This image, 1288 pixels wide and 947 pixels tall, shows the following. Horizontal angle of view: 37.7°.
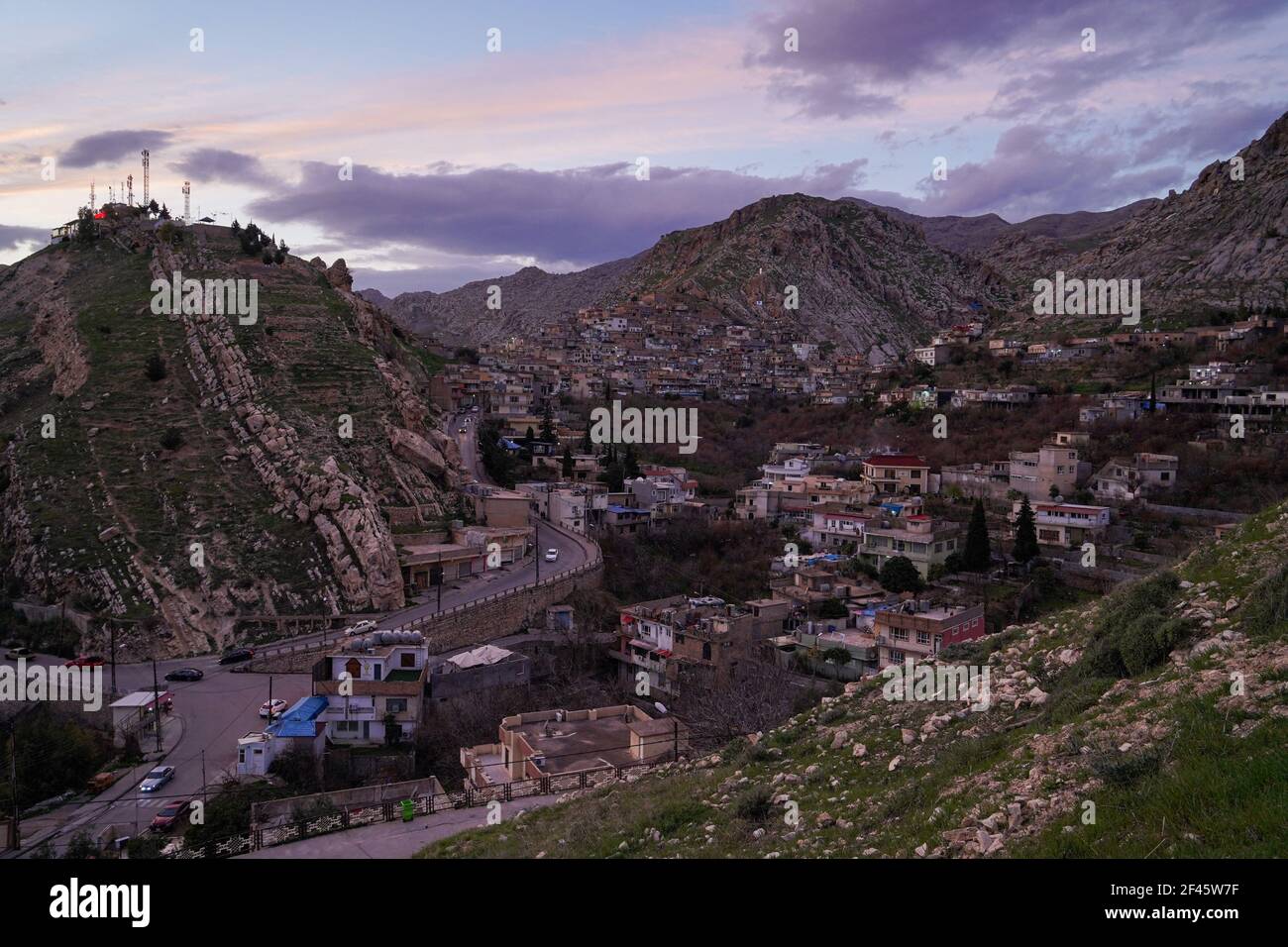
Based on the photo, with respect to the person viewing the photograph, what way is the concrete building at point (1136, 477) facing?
facing the viewer and to the left of the viewer

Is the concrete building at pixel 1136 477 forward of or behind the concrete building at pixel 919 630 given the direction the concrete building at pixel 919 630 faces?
behind

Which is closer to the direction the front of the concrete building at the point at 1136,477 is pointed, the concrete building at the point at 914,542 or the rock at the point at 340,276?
the concrete building

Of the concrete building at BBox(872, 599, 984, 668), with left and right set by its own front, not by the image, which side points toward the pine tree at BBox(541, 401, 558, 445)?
right

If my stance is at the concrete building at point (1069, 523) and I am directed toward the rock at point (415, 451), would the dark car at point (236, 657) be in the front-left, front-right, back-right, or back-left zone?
front-left

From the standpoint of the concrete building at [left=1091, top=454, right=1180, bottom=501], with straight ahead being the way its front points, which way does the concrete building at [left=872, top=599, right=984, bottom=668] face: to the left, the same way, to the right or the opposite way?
the same way

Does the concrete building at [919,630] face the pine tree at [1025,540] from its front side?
no

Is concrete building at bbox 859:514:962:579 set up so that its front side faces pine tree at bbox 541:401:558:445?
no

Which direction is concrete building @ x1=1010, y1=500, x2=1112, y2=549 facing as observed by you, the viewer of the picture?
facing the viewer

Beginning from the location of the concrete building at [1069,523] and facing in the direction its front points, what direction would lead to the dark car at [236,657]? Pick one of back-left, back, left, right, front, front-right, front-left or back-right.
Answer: front-right

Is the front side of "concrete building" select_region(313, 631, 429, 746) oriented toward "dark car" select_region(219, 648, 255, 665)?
no

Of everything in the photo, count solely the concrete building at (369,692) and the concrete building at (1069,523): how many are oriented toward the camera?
2

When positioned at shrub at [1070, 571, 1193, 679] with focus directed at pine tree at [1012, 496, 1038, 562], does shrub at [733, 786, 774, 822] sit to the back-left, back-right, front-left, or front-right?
back-left

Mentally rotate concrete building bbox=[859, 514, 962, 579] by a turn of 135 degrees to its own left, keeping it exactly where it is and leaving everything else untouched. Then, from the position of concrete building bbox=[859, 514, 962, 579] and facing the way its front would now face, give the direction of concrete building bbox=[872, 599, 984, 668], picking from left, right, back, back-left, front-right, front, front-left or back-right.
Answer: right
